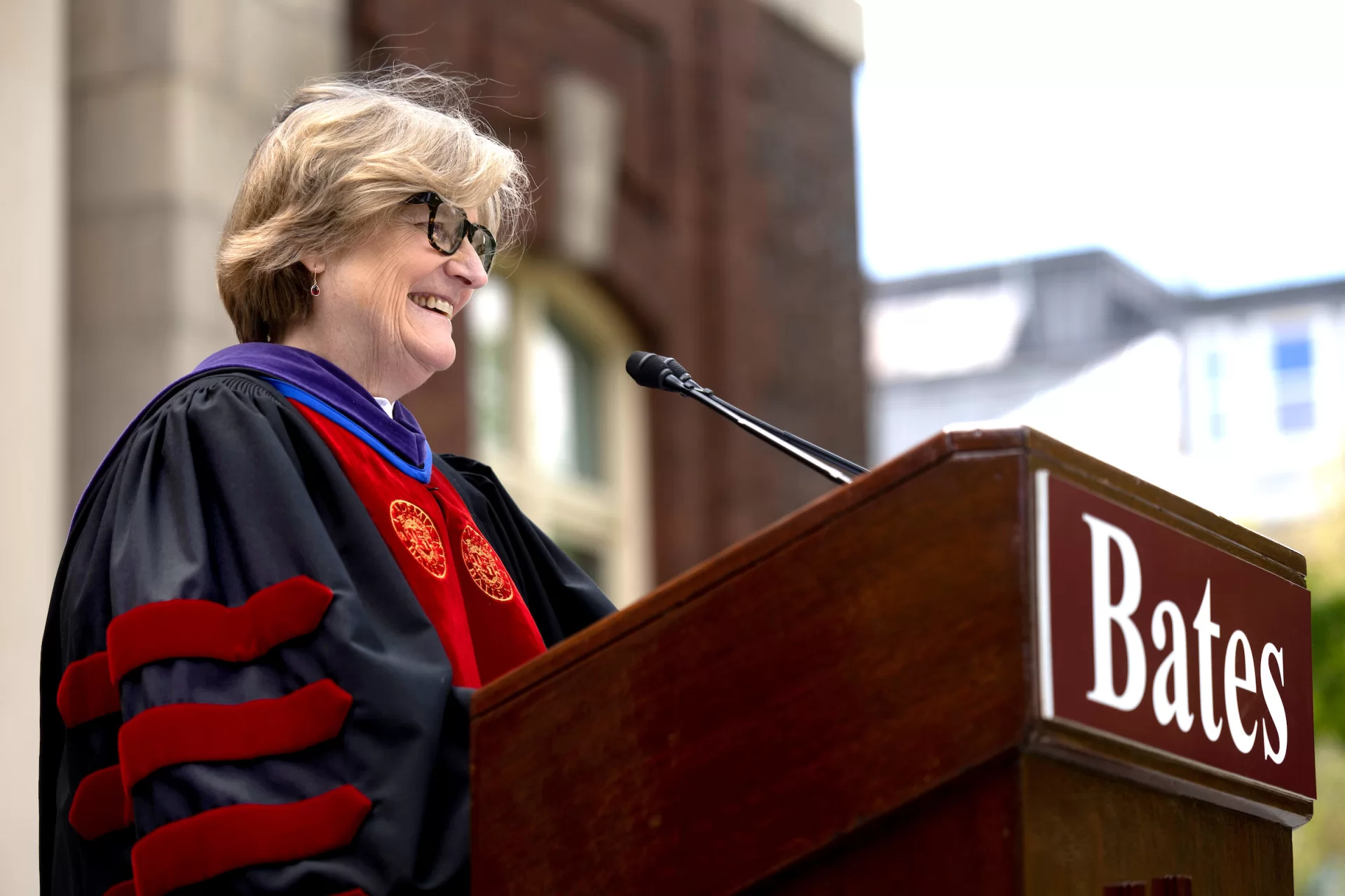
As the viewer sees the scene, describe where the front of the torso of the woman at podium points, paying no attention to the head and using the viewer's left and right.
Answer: facing the viewer and to the right of the viewer

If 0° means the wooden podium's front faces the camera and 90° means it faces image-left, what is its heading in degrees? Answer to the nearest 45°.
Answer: approximately 315°

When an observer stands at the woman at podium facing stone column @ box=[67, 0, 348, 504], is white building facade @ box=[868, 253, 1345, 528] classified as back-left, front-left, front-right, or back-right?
front-right

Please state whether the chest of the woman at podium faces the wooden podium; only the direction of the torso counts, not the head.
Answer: yes

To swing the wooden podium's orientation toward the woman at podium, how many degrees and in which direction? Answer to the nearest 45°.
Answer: approximately 180°

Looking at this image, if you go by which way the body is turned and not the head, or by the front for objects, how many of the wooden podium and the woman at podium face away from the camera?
0

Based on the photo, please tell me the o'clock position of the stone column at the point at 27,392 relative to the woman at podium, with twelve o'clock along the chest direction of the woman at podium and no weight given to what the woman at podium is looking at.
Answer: The stone column is roughly at 7 o'clock from the woman at podium.

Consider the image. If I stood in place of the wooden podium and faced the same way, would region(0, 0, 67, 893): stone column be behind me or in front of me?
behind

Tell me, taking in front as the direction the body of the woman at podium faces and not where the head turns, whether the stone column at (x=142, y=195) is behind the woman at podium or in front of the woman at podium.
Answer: behind

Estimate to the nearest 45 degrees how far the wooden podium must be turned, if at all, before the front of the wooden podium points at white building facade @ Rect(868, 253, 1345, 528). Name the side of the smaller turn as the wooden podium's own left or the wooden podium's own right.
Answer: approximately 135° to the wooden podium's own left

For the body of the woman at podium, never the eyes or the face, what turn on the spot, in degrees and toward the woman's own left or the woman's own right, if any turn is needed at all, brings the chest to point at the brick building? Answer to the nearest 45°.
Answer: approximately 135° to the woman's own left
